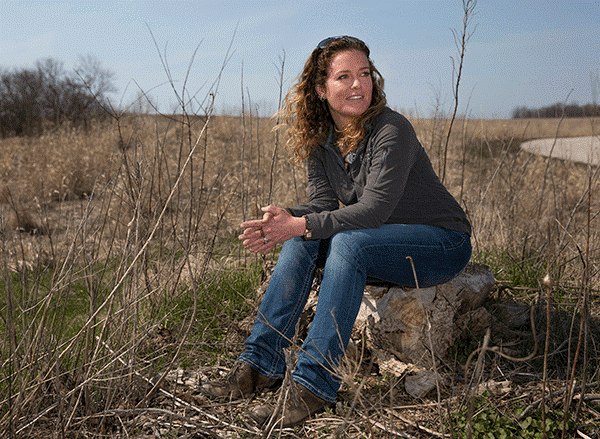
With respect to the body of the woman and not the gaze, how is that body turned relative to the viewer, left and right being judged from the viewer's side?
facing the viewer and to the left of the viewer
